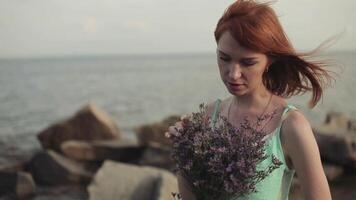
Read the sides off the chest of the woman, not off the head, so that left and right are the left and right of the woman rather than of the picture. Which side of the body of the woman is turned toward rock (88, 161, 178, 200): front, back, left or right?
right

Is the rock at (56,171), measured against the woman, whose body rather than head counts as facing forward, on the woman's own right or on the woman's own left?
on the woman's own right

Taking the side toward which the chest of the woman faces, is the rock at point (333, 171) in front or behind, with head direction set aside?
behind

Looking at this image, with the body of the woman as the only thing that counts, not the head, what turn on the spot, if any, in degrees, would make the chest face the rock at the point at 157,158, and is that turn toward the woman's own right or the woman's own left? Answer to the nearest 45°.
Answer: approximately 135° to the woman's own right

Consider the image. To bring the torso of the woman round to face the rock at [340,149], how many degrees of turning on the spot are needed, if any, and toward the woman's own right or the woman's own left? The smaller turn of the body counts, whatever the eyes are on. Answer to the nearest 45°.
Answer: approximately 135° to the woman's own right

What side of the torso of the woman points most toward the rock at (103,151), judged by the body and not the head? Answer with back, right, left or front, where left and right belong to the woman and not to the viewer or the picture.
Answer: right

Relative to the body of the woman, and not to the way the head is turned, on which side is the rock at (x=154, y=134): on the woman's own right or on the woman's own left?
on the woman's own right

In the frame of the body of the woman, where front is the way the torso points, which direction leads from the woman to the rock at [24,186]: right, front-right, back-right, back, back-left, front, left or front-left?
right

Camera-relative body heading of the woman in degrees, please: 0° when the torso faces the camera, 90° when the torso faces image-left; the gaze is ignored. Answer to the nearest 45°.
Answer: approximately 45°

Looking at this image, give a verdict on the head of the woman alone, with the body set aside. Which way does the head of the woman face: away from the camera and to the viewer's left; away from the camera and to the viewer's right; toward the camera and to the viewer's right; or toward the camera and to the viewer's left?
toward the camera and to the viewer's left
